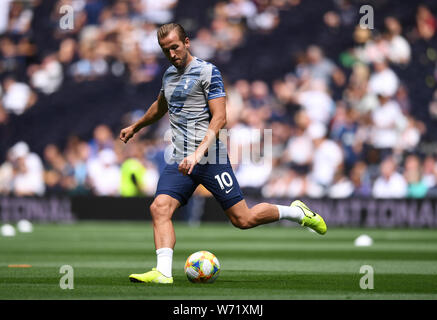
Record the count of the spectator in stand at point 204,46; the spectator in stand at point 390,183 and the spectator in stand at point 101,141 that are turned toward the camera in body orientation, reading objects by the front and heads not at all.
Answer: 3

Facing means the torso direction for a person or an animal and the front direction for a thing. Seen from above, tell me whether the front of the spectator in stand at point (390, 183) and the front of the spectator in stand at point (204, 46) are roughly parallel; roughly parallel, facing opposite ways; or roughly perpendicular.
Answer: roughly parallel

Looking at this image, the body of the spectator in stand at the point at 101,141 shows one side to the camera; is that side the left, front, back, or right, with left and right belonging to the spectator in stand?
front

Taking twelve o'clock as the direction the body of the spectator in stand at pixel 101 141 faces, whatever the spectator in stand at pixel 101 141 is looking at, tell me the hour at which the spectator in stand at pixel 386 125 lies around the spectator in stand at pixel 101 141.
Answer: the spectator in stand at pixel 386 125 is roughly at 10 o'clock from the spectator in stand at pixel 101 141.

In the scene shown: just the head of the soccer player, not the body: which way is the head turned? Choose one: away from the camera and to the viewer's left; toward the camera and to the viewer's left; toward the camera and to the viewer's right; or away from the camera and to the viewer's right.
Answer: toward the camera and to the viewer's left

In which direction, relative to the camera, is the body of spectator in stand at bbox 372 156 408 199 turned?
toward the camera

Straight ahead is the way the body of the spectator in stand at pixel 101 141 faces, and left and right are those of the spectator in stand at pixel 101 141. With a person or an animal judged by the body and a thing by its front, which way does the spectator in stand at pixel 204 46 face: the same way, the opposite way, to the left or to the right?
the same way

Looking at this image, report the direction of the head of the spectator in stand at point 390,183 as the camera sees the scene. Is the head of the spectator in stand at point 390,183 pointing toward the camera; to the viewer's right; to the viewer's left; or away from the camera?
toward the camera

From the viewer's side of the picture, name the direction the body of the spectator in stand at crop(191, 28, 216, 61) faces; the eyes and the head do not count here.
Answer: toward the camera

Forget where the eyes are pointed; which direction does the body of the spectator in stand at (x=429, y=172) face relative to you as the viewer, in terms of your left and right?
facing the viewer

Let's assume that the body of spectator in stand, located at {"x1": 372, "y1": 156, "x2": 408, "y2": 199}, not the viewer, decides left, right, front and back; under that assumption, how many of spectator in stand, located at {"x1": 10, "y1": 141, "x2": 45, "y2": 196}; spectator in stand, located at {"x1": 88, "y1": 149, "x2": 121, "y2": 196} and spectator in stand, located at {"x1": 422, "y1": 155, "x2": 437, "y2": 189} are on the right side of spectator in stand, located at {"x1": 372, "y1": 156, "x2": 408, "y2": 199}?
2

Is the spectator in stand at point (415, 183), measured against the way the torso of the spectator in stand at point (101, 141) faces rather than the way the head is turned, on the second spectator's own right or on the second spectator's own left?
on the second spectator's own left

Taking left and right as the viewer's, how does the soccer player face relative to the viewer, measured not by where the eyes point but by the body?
facing the viewer and to the left of the viewer
